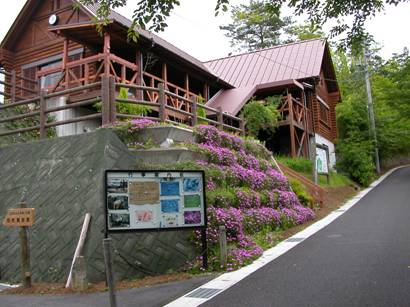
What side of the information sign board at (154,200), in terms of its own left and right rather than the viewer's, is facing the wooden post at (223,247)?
left

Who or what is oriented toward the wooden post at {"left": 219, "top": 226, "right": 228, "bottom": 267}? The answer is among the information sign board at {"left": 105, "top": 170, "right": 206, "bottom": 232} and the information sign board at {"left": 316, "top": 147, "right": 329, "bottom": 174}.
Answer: the information sign board at {"left": 316, "top": 147, "right": 329, "bottom": 174}

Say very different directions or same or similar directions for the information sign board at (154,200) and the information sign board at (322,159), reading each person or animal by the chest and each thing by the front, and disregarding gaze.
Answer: same or similar directions

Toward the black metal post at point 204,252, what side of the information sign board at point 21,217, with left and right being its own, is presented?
left

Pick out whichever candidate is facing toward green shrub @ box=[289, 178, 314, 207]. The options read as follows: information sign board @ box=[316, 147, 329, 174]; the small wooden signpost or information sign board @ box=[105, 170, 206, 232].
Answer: information sign board @ box=[316, 147, 329, 174]

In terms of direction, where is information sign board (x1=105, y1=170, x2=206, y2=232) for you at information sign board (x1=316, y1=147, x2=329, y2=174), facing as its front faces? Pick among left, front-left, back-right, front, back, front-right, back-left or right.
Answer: front

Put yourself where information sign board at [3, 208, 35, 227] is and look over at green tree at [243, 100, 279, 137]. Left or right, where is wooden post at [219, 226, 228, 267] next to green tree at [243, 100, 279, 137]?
right

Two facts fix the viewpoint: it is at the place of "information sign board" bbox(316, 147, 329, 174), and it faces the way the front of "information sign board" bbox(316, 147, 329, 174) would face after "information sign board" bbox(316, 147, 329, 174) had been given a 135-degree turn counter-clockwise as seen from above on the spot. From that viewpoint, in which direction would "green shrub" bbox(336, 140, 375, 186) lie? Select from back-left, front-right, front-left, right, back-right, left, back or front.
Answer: front

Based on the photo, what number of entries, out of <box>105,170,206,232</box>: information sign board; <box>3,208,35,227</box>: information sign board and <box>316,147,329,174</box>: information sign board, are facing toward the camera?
3

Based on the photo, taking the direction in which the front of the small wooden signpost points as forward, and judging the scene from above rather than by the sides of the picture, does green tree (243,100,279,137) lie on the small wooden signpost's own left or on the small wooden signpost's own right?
on the small wooden signpost's own left

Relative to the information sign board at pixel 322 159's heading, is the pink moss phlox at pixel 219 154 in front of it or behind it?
in front

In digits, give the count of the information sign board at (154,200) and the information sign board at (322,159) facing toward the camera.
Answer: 2

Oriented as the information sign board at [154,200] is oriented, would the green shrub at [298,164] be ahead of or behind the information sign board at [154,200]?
behind

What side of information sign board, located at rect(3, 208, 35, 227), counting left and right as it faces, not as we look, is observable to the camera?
front
